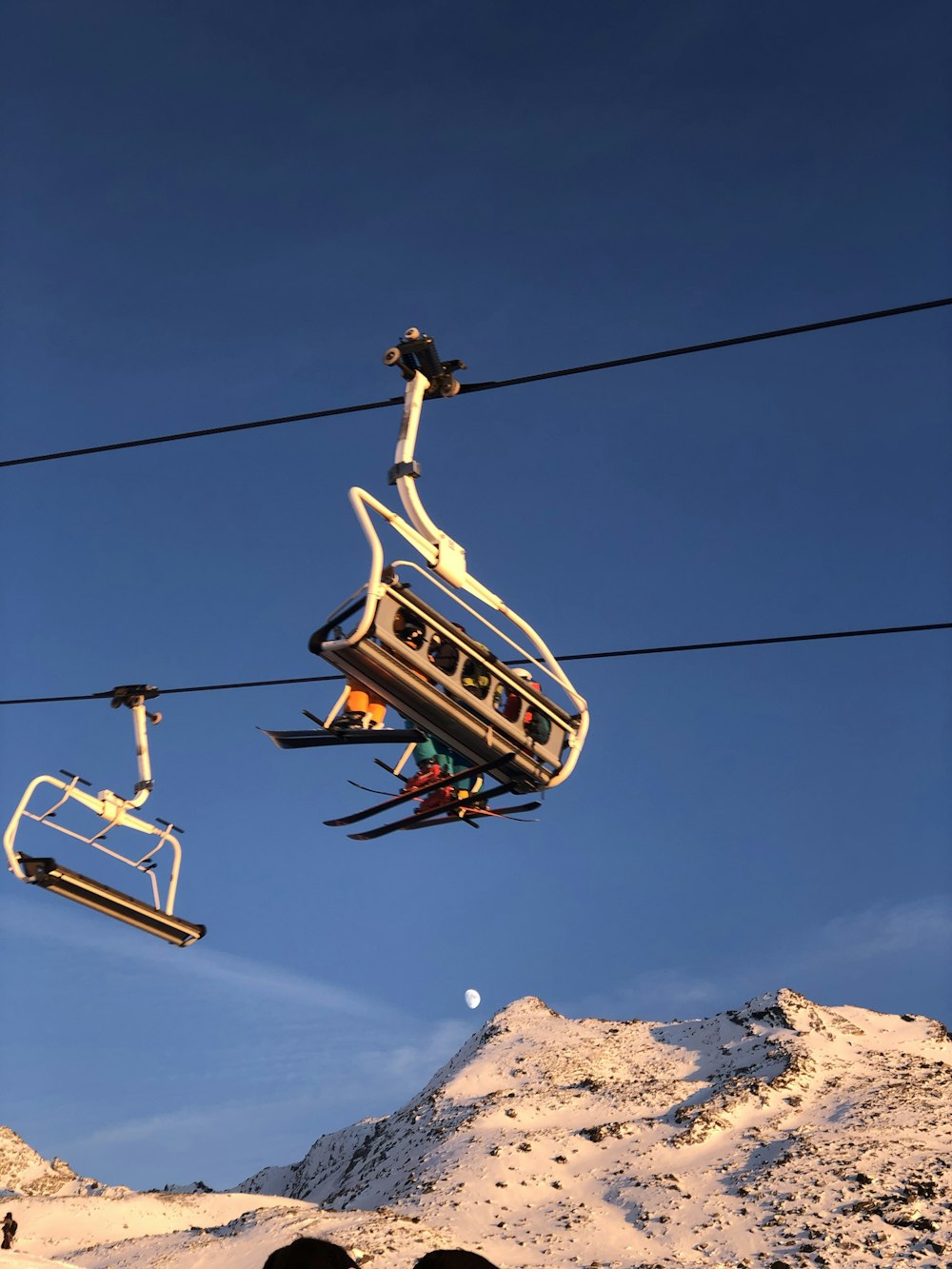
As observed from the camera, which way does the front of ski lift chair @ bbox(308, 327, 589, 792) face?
facing away from the viewer and to the left of the viewer
